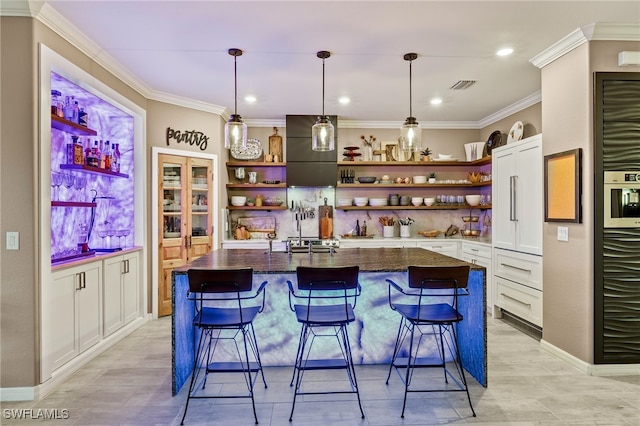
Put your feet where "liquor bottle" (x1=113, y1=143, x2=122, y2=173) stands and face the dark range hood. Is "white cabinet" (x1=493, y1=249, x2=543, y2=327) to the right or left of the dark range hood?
right

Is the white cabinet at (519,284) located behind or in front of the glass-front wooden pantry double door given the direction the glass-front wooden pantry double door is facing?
in front

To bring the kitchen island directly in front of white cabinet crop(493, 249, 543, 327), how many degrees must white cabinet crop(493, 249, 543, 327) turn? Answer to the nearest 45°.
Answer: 0° — it already faces it

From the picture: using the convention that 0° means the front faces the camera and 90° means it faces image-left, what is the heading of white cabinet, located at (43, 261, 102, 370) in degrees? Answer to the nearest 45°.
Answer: approximately 315°

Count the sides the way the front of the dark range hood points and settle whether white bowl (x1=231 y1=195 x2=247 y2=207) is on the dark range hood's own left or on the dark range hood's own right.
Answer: on the dark range hood's own right

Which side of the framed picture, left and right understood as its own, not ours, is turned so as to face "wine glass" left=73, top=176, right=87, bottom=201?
front

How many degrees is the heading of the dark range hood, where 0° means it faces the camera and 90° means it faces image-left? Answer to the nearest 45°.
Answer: approximately 0°

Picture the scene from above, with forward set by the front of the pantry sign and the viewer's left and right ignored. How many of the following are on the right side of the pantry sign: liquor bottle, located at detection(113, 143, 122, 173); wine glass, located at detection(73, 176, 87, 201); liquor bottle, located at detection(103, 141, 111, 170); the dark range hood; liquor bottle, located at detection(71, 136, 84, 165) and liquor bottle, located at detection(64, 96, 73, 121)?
5

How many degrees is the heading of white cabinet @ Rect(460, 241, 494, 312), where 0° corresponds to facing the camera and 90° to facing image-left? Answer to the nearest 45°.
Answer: approximately 45°

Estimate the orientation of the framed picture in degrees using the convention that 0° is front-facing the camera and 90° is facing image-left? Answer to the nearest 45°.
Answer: approximately 45°

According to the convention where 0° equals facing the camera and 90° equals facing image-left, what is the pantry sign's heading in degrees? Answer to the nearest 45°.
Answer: approximately 315°

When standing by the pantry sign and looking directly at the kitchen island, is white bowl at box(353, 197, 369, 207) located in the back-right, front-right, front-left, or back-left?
front-left

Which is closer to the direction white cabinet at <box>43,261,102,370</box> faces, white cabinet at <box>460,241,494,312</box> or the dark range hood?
the white cabinet

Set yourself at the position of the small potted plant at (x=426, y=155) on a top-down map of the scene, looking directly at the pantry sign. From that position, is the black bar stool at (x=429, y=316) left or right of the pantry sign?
left

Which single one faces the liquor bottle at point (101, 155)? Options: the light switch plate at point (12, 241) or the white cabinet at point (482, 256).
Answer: the white cabinet

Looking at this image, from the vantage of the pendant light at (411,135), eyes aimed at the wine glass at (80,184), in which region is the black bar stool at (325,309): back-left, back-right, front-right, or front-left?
front-left

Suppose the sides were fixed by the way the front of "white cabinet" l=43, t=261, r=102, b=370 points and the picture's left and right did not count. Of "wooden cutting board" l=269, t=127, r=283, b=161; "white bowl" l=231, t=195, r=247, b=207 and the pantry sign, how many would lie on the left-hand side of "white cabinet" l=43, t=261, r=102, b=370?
3

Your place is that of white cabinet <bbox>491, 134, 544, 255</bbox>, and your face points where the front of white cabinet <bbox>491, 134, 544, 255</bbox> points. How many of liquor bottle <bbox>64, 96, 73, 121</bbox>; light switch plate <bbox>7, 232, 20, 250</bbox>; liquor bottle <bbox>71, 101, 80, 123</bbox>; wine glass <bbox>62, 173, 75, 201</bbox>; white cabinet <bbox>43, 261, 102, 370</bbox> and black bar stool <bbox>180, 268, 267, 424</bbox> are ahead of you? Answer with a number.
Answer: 6

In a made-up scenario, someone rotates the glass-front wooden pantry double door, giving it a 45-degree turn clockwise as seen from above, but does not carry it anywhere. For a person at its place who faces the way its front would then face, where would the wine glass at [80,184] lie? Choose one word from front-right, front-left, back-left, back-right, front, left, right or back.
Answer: front-right

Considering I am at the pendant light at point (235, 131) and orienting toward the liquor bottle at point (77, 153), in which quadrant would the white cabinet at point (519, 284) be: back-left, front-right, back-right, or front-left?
back-right
